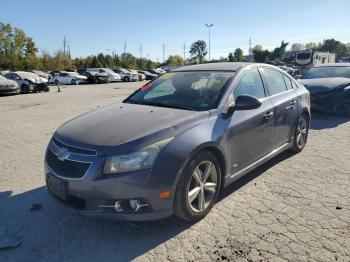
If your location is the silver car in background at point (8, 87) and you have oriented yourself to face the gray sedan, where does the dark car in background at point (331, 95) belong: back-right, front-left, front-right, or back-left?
front-left

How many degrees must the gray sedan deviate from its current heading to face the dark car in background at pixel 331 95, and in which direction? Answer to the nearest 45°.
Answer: approximately 180°

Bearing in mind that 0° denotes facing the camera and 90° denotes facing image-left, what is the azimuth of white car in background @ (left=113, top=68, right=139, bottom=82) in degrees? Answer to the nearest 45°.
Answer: approximately 315°

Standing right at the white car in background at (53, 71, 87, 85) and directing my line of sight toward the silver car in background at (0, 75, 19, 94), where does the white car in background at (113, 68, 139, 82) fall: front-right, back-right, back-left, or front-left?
back-left

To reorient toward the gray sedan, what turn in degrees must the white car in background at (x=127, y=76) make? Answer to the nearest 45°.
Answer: approximately 45° to its right

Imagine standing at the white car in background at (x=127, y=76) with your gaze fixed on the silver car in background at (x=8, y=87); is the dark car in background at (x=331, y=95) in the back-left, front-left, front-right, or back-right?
front-left

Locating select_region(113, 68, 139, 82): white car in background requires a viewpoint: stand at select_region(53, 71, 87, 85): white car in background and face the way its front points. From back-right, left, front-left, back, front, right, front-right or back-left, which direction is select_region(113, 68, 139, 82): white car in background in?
left

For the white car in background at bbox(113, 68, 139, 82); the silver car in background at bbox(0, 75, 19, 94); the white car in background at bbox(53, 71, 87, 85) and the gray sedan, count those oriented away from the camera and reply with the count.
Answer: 0

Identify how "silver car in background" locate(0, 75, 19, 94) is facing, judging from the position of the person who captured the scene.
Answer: facing the viewer and to the right of the viewer

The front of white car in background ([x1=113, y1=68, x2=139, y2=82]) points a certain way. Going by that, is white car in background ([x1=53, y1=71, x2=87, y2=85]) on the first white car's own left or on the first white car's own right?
on the first white car's own right

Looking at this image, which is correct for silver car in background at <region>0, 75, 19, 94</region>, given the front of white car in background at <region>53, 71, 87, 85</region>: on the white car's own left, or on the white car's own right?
on the white car's own right

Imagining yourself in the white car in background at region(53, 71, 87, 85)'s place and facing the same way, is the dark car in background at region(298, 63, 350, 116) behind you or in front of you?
in front

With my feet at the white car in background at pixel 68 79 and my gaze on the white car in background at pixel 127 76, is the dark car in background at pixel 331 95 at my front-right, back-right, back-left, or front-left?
back-right

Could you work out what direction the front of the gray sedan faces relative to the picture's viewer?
facing the viewer and to the left of the viewer

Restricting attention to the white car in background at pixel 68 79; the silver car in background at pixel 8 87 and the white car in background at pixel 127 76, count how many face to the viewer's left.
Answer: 0

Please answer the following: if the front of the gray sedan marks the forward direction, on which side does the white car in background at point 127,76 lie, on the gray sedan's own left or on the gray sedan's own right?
on the gray sedan's own right
